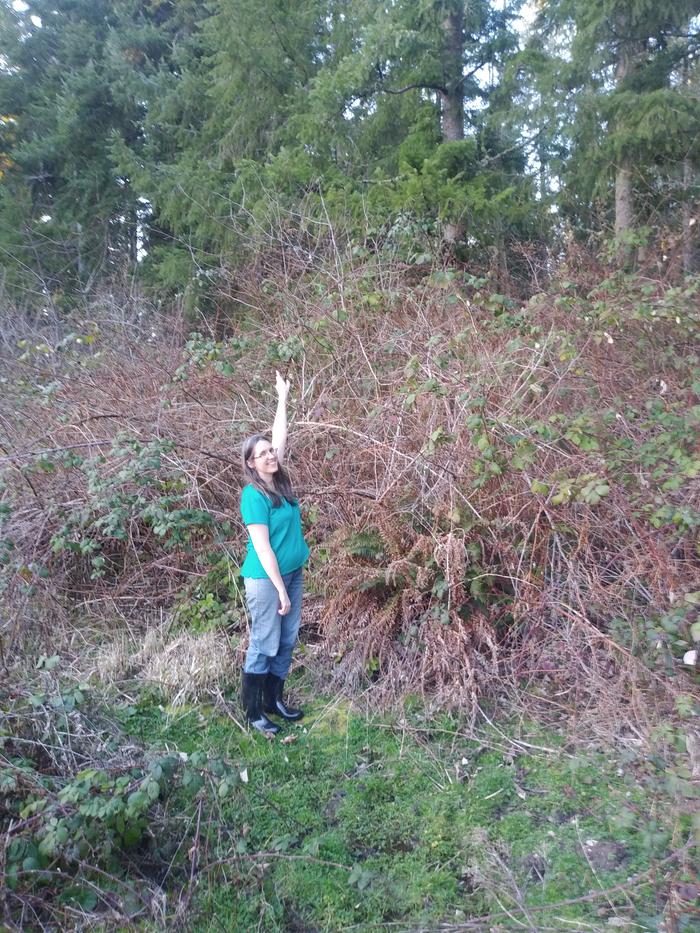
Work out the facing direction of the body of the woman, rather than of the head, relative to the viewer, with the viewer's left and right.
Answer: facing the viewer and to the right of the viewer
